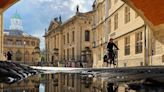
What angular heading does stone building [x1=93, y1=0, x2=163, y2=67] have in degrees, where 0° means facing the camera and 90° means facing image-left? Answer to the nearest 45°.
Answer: approximately 45°

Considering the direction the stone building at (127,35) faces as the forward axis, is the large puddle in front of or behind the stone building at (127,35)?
in front
